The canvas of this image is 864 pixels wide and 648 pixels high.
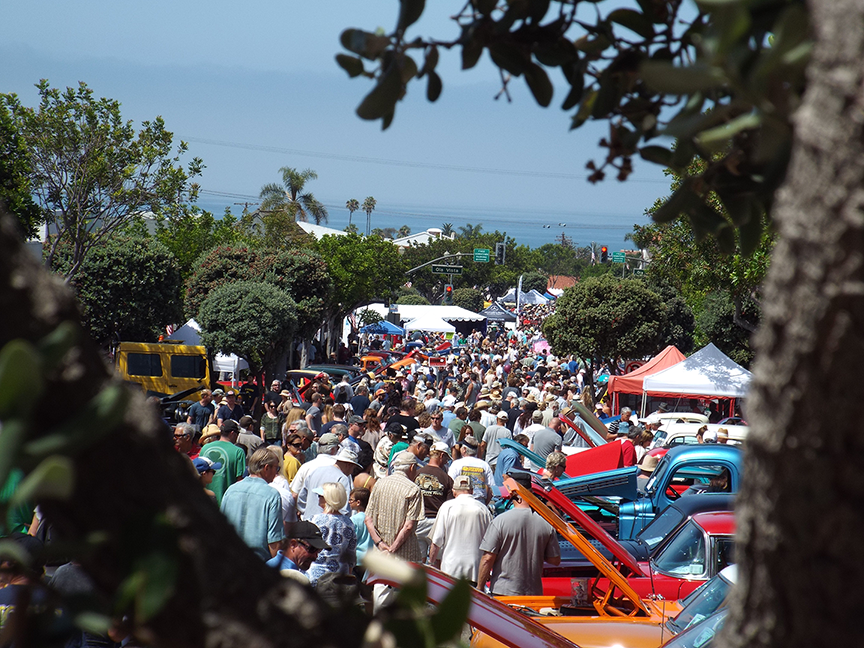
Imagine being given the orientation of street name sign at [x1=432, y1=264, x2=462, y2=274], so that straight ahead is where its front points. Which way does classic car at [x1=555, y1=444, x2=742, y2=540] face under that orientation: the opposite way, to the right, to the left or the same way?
to the right

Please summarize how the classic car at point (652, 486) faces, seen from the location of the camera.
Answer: facing to the left of the viewer

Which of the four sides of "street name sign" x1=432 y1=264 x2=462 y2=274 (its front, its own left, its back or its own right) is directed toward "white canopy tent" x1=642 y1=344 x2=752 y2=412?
front

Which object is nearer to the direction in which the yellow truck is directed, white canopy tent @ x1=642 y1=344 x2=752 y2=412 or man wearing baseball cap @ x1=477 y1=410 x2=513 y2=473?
the white canopy tent

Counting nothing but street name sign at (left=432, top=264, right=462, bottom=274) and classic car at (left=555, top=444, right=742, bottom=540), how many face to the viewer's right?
0

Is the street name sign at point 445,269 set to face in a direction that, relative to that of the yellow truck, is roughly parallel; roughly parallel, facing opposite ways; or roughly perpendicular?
roughly perpendicular

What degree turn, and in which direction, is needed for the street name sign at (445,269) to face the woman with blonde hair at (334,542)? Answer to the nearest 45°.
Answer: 0° — it already faces them

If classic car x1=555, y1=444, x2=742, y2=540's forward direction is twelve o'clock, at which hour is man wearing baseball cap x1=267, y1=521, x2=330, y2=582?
The man wearing baseball cap is roughly at 10 o'clock from the classic car.

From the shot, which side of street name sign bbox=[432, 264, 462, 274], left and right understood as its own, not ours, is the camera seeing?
front

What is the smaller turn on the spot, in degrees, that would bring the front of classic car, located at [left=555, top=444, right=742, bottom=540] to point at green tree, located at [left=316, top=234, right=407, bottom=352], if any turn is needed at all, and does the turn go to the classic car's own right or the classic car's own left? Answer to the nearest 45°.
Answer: approximately 45° to the classic car's own right
